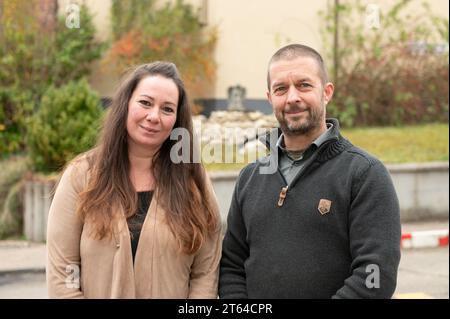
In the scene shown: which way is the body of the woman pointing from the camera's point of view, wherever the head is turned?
toward the camera

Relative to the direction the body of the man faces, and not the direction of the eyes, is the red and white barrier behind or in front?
behind

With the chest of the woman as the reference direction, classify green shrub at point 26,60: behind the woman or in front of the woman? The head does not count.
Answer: behind

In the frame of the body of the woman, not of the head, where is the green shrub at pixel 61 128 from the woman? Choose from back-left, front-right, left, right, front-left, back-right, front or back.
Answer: back

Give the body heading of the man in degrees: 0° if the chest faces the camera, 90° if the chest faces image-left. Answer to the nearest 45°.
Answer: approximately 45°

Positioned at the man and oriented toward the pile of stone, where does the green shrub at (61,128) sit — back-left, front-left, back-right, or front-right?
front-left

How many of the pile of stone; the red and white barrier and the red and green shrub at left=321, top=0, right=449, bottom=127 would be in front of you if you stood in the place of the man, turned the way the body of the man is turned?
0

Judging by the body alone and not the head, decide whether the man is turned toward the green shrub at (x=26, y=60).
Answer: no

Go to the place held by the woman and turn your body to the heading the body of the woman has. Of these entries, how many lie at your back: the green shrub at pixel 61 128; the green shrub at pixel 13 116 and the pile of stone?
3

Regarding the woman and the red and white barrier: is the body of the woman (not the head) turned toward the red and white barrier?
no

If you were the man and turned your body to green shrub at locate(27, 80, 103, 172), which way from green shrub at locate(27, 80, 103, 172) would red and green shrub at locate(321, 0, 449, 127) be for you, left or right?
right

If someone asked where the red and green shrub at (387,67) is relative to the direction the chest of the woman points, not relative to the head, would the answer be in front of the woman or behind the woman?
behind

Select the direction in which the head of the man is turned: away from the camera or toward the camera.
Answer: toward the camera

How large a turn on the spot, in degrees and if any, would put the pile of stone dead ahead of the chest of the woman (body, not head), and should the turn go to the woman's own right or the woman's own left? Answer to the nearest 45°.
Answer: approximately 180°

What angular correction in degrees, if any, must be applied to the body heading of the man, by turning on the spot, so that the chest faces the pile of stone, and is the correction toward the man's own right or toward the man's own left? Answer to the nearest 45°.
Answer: approximately 135° to the man's own right

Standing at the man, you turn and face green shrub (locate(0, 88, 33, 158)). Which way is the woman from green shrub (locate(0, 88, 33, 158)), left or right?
left

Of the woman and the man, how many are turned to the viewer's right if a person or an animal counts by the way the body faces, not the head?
0

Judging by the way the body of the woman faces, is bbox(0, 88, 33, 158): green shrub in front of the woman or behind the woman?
behind
